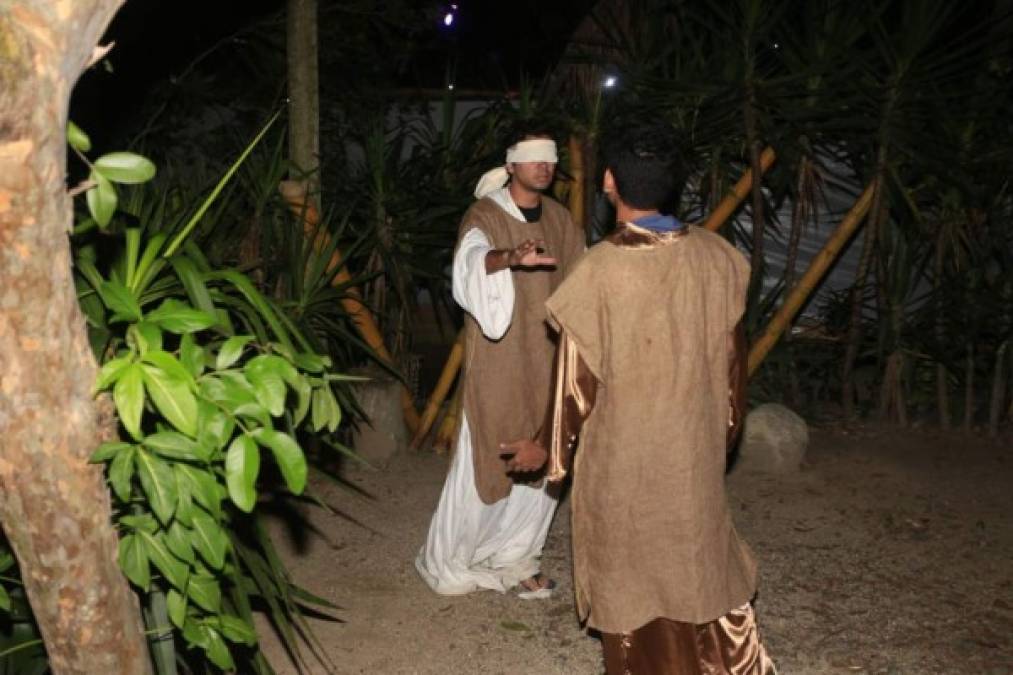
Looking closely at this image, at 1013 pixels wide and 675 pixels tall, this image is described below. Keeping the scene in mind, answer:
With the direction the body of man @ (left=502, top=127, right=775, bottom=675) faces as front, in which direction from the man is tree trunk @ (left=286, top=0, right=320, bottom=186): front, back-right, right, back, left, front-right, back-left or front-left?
front-left

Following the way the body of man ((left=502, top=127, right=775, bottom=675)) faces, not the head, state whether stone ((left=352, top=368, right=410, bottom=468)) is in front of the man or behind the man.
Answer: in front

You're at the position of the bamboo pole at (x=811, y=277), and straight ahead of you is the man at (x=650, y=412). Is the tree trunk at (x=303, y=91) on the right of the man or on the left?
right

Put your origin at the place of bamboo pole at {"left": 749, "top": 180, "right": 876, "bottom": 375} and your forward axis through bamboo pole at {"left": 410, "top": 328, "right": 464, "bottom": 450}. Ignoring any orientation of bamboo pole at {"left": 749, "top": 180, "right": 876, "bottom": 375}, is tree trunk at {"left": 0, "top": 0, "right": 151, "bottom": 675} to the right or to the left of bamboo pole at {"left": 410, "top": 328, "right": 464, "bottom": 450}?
left

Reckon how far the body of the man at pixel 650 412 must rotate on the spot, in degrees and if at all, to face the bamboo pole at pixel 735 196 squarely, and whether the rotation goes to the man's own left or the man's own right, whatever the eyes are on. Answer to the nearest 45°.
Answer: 0° — they already face it

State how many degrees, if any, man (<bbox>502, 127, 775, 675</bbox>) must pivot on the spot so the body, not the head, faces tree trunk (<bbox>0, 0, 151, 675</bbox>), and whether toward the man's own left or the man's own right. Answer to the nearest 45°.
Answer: approximately 135° to the man's own left

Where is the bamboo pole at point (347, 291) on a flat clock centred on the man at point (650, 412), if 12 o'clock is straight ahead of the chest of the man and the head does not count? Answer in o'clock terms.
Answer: The bamboo pole is roughly at 11 o'clock from the man.

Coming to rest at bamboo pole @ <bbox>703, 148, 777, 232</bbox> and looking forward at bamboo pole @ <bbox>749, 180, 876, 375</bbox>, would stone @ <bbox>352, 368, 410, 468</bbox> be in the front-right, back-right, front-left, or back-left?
back-right

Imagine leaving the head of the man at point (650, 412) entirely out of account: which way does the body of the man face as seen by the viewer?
away from the camera

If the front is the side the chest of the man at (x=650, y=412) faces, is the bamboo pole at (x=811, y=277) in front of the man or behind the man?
in front

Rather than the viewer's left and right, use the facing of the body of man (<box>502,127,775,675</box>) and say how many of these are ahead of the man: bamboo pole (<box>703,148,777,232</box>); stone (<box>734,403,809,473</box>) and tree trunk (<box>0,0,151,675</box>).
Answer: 2

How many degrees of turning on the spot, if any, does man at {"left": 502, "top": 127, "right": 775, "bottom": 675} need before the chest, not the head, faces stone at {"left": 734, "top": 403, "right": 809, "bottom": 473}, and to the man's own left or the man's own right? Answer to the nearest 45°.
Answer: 0° — they already face it
